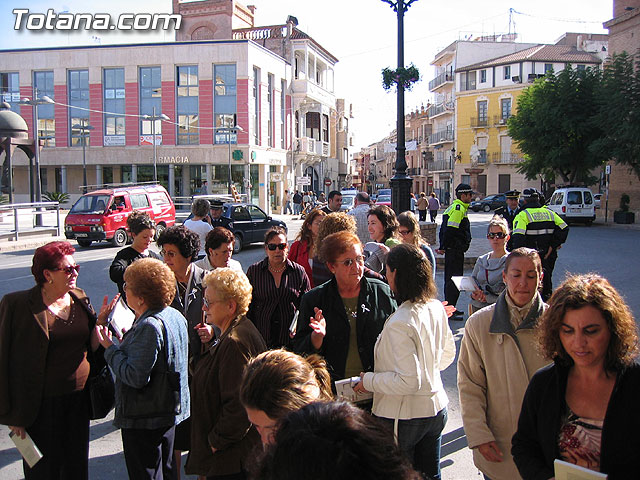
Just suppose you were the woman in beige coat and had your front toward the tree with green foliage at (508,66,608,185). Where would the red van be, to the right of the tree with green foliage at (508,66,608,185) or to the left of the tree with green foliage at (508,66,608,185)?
left

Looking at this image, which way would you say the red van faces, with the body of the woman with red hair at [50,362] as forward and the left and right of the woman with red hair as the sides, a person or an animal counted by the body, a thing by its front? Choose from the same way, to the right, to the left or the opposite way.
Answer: to the right

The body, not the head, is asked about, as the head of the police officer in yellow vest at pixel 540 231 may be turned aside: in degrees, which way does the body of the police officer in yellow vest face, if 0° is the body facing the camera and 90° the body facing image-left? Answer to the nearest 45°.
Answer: approximately 180°

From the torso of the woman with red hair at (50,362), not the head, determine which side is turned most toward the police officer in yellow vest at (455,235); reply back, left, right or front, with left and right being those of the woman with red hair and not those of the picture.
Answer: left

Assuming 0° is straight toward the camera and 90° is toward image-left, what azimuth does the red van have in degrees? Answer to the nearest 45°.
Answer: approximately 45°

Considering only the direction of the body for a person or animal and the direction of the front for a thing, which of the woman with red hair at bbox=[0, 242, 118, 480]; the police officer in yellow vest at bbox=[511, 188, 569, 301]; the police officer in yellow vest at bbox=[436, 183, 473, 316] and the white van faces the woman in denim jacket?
the woman with red hair

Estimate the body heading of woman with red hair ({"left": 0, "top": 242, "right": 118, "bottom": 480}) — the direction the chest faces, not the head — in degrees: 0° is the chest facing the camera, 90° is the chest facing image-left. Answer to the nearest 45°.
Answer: approximately 315°

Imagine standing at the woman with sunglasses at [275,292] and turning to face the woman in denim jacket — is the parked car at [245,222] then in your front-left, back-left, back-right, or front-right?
back-right

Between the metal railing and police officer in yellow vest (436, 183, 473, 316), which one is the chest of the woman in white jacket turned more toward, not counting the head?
the metal railing

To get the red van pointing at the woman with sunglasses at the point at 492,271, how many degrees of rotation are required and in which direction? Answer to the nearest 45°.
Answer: approximately 45° to its left

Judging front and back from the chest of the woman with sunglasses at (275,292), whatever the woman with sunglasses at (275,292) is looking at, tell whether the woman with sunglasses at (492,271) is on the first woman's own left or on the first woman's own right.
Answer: on the first woman's own left

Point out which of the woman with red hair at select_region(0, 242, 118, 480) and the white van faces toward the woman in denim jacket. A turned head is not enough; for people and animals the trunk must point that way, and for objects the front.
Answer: the woman with red hair
